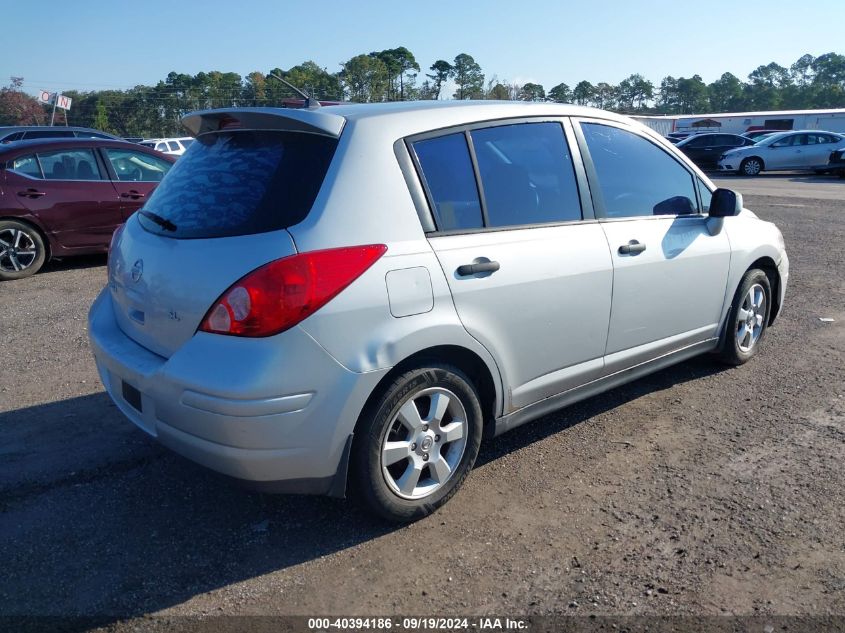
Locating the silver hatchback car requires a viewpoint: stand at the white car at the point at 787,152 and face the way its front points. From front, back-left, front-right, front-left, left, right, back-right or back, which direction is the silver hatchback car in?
left

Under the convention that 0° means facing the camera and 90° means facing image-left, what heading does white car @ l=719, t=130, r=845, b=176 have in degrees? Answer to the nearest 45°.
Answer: approximately 90°

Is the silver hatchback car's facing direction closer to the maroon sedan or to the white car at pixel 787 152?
the white car

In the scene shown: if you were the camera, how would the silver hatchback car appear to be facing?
facing away from the viewer and to the right of the viewer

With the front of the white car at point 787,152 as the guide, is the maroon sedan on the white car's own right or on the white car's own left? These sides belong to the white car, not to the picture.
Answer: on the white car's own left

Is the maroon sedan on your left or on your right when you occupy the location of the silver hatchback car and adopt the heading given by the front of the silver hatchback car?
on your left
